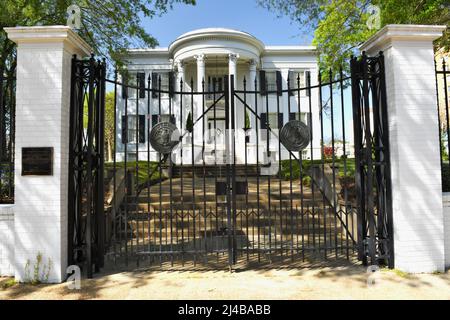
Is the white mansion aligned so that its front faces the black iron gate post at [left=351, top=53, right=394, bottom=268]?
yes

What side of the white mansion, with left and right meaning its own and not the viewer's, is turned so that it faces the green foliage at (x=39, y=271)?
front

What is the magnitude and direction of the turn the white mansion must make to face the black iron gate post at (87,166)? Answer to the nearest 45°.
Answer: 0° — it already faces it

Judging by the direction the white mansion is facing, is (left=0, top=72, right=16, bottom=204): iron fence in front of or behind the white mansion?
in front

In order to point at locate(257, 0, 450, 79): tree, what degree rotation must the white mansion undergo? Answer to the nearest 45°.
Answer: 0° — it already faces it

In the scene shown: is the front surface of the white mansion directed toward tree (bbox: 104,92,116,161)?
no

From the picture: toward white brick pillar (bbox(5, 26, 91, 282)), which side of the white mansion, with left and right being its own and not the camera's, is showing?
front

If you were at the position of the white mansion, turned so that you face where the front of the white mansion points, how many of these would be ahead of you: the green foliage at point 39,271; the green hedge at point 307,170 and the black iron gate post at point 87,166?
3

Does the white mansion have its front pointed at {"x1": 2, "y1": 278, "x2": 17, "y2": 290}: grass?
yes

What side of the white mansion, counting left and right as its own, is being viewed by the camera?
front

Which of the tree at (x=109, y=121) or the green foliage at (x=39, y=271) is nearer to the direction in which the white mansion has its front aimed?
the green foliage

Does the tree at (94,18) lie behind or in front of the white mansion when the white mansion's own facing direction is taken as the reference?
in front
